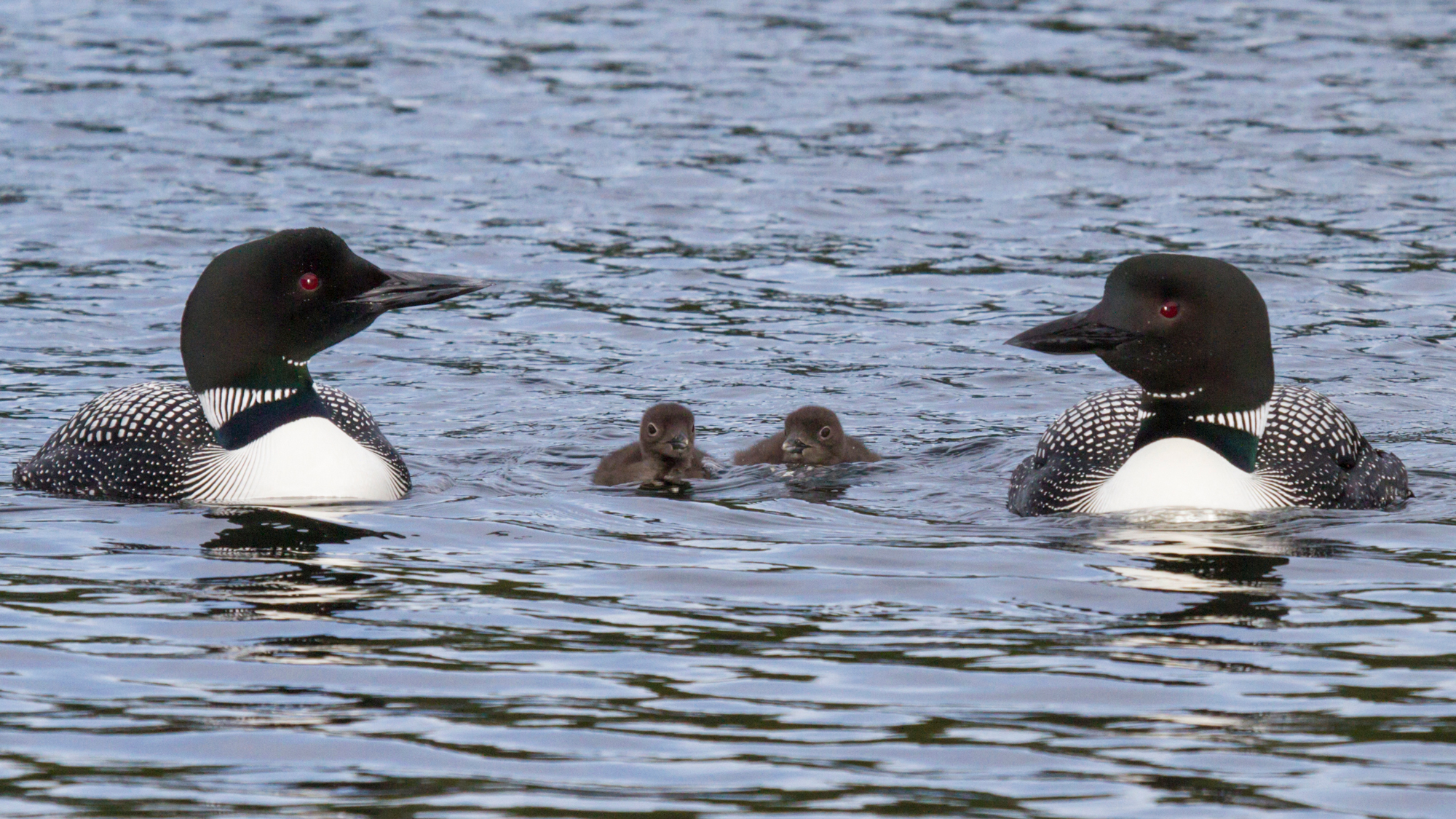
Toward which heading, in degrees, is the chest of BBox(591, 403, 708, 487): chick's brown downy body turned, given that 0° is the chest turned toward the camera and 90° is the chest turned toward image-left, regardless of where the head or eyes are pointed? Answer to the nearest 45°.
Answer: approximately 315°

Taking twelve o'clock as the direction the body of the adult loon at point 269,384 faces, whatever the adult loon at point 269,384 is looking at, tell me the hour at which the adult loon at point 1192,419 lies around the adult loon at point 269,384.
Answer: the adult loon at point 1192,419 is roughly at 11 o'clock from the adult loon at point 269,384.

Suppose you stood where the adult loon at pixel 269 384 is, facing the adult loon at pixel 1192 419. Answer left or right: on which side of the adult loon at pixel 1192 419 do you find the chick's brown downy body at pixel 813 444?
left

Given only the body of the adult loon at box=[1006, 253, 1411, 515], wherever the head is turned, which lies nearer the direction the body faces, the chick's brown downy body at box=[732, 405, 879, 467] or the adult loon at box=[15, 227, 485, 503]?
the adult loon

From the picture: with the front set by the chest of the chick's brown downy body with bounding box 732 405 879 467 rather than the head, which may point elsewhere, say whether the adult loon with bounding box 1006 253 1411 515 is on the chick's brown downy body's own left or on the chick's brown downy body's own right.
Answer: on the chick's brown downy body's own left

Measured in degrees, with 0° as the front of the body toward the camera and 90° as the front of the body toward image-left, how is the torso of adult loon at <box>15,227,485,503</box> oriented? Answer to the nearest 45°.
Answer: approximately 315°

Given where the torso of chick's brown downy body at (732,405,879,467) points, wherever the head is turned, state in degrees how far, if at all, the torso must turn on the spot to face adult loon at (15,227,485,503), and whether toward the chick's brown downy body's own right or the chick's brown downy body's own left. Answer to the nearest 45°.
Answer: approximately 45° to the chick's brown downy body's own right

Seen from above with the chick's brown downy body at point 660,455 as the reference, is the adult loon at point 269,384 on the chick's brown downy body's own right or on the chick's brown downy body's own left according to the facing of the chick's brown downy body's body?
on the chick's brown downy body's own right

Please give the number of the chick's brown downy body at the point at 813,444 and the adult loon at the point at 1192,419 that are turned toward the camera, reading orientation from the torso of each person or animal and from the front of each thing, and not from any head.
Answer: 2

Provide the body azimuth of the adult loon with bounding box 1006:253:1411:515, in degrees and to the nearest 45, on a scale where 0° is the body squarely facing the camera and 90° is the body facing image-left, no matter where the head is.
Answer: approximately 0°

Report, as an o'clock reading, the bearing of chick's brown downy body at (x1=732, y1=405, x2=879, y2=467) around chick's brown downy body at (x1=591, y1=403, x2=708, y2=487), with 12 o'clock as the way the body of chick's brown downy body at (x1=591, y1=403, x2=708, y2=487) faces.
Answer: chick's brown downy body at (x1=732, y1=405, x2=879, y2=467) is roughly at 10 o'clock from chick's brown downy body at (x1=591, y1=403, x2=708, y2=487).
